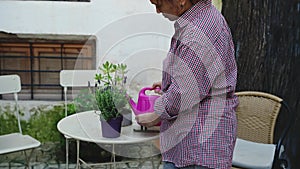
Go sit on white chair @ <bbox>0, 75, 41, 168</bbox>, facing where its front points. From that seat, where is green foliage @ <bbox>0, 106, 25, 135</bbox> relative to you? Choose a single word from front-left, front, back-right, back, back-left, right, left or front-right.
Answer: back-left

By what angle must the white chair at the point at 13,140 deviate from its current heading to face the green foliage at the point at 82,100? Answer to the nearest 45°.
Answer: approximately 90° to its left

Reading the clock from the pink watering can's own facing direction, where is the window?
The window is roughly at 2 o'clock from the pink watering can.

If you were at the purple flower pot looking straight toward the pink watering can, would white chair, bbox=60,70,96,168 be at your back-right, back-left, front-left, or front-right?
back-left

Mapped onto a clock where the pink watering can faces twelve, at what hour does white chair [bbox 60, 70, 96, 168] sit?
The white chair is roughly at 2 o'clock from the pink watering can.

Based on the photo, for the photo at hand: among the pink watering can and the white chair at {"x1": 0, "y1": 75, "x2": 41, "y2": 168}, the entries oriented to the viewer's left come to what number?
1

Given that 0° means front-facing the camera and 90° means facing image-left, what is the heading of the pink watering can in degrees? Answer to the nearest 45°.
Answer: approximately 90°

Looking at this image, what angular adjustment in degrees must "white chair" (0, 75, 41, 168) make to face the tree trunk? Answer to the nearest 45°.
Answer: approximately 45° to its left

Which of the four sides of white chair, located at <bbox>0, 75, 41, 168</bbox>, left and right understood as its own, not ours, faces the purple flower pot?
front

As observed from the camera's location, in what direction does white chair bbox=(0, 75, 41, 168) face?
facing the viewer and to the right of the viewer
